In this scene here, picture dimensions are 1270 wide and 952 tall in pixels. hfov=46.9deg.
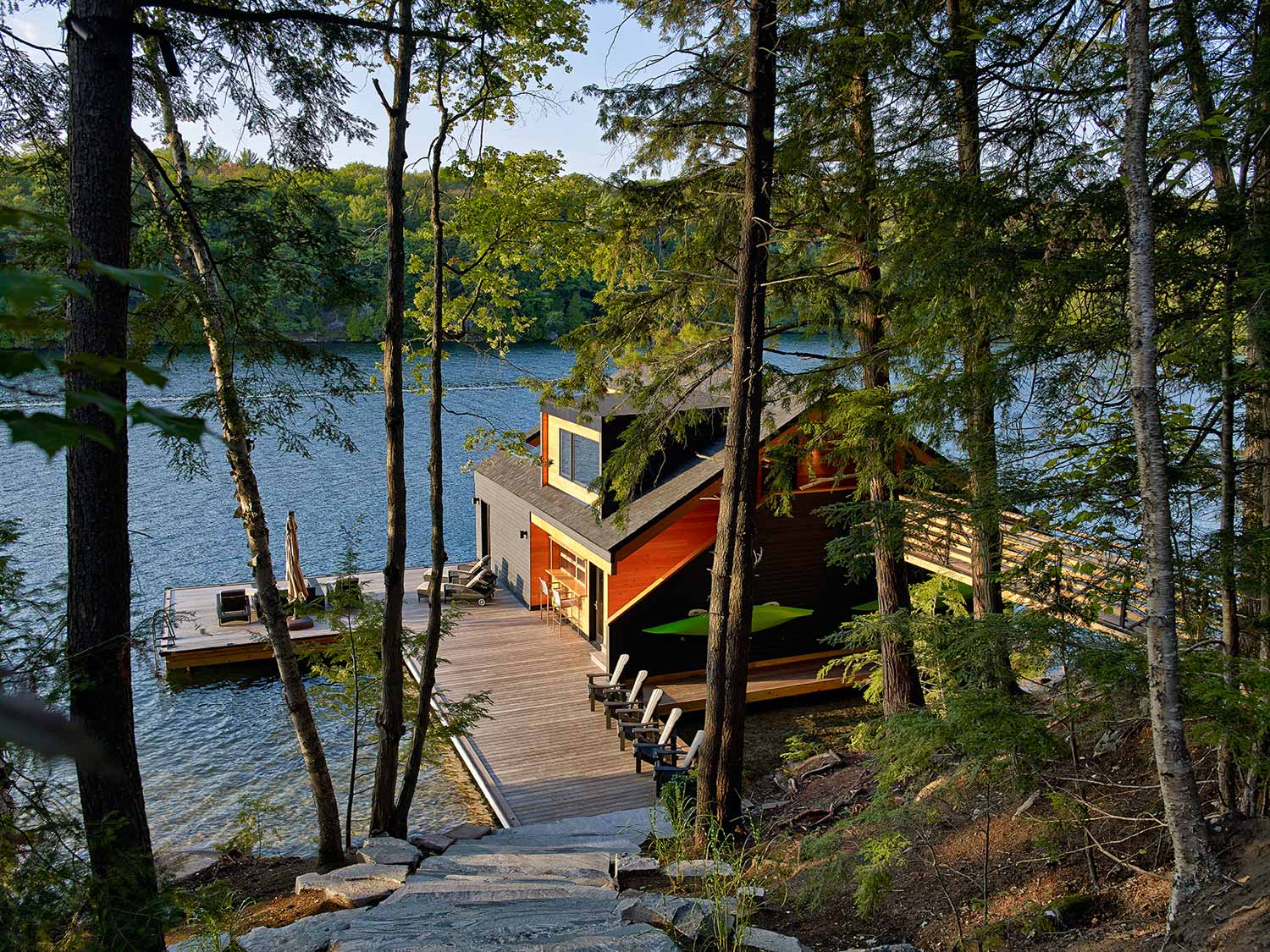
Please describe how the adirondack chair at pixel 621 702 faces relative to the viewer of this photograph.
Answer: facing to the left of the viewer

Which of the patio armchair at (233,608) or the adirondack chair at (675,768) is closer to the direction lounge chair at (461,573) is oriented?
the patio armchair

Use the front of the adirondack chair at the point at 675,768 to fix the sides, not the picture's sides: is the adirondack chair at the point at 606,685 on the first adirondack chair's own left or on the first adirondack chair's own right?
on the first adirondack chair's own right

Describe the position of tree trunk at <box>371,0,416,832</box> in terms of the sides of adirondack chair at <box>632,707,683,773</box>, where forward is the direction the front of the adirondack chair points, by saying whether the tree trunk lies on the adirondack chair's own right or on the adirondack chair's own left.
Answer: on the adirondack chair's own left

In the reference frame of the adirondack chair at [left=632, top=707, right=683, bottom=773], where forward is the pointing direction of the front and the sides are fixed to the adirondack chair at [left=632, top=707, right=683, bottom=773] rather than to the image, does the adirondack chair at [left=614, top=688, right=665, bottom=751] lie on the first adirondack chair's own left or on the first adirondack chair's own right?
on the first adirondack chair's own right

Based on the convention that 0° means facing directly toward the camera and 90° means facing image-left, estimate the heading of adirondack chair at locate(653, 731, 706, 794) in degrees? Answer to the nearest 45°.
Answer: approximately 90°

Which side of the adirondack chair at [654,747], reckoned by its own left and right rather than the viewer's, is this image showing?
left

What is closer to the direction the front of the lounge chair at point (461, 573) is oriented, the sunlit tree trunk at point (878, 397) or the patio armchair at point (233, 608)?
the patio armchair

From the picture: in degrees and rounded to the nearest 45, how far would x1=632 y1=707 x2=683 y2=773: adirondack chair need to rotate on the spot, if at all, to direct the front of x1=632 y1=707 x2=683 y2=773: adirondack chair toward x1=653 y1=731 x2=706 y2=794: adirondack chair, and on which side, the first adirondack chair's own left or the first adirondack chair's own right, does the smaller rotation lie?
approximately 90° to the first adirondack chair's own left
